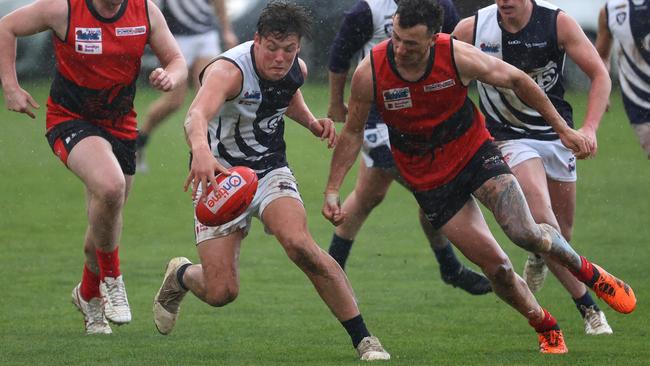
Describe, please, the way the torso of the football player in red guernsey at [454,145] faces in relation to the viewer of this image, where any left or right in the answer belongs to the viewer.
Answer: facing the viewer

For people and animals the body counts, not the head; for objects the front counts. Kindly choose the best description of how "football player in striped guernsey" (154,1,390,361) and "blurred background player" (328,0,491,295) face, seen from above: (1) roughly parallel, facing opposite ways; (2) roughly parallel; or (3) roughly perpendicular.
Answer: roughly parallel

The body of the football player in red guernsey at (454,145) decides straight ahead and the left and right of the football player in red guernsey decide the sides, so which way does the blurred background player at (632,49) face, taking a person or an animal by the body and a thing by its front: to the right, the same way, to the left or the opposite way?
the same way

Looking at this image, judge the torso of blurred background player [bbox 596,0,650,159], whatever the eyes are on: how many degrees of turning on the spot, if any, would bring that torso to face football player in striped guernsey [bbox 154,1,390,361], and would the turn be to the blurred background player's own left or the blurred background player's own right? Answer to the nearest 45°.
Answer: approximately 45° to the blurred background player's own right

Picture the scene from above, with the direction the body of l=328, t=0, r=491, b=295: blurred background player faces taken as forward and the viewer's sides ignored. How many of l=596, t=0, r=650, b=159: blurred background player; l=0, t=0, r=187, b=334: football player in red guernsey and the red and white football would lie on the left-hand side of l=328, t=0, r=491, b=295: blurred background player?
1

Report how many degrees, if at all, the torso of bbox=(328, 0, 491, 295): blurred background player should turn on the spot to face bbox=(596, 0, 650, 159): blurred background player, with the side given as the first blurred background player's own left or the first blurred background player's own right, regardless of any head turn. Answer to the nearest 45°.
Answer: approximately 90° to the first blurred background player's own left

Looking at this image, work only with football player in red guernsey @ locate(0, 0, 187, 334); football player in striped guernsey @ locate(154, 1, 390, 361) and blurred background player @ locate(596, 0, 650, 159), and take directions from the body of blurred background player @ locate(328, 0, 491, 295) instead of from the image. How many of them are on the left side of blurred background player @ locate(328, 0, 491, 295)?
1

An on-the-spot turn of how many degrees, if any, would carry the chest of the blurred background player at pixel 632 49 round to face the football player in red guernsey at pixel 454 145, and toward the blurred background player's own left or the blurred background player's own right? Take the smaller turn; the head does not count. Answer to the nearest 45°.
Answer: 0° — they already face them

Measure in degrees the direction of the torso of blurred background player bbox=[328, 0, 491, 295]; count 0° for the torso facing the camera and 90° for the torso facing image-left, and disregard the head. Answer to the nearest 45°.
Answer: approximately 315°
